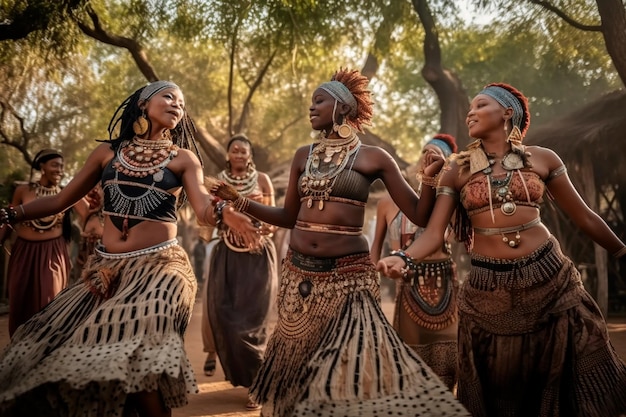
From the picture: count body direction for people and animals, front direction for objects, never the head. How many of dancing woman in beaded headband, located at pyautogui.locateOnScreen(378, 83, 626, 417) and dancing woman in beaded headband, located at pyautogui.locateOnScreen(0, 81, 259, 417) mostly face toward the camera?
2

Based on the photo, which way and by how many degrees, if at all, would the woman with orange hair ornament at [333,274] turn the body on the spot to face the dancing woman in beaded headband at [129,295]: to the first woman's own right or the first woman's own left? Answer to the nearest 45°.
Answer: approximately 45° to the first woman's own right

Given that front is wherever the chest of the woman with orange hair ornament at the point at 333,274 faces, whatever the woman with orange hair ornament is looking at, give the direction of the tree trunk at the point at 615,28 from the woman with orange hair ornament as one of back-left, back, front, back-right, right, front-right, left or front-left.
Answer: back

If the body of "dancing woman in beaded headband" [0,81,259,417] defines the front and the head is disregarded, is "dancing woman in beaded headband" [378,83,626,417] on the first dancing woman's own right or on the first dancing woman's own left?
on the first dancing woman's own left

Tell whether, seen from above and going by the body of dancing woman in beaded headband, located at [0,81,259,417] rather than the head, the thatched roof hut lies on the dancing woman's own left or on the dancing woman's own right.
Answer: on the dancing woman's own left

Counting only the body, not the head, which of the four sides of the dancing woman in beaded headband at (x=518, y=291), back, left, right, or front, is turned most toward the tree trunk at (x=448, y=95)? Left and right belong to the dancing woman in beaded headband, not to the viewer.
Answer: back

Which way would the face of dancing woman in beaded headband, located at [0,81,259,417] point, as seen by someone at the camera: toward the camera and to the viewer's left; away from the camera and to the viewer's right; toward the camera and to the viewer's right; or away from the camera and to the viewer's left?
toward the camera and to the viewer's right

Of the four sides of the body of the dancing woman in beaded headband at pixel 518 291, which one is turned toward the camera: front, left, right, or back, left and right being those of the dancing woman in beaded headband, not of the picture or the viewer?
front

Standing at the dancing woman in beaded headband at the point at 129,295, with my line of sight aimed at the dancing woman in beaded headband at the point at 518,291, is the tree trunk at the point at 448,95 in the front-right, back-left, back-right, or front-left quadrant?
front-left
